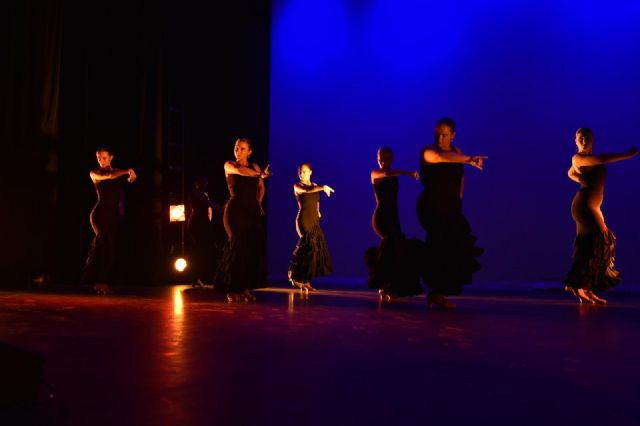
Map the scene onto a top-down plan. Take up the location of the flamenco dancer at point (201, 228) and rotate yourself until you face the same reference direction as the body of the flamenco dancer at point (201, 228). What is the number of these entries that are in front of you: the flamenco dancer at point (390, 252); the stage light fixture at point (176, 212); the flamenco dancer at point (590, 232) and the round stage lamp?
2

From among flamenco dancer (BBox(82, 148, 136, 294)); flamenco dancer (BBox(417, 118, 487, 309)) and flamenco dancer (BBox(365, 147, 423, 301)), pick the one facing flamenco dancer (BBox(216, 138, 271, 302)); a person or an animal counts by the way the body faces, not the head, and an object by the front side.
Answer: flamenco dancer (BBox(82, 148, 136, 294))

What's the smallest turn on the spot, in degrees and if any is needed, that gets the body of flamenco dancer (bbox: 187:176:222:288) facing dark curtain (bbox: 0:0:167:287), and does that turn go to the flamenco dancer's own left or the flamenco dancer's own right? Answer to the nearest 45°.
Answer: approximately 135° to the flamenco dancer's own right

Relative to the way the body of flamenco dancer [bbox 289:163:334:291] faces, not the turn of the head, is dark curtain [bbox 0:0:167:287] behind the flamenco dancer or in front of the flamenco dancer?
behind
